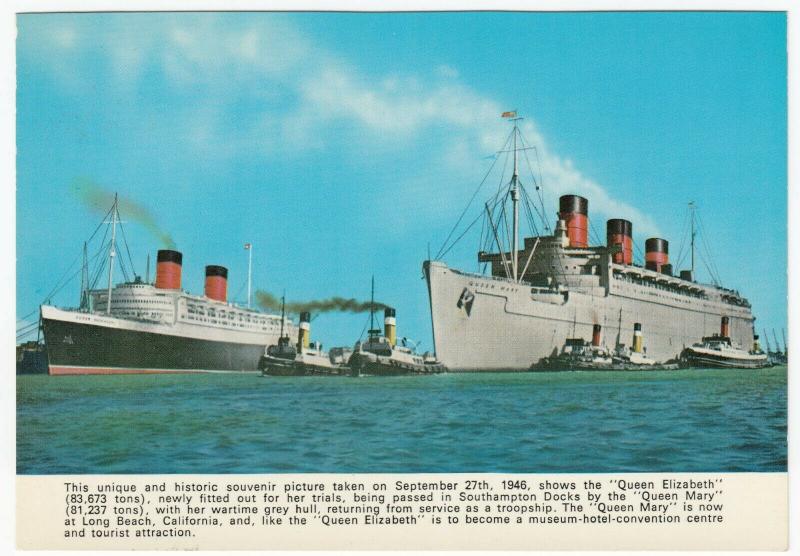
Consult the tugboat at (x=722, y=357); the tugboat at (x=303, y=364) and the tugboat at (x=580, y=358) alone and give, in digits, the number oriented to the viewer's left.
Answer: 3

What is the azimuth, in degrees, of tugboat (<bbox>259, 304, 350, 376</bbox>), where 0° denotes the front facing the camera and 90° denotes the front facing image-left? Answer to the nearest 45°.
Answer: approximately 90°

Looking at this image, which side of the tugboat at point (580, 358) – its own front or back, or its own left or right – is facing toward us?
left

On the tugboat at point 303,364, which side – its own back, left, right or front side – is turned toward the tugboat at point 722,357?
back

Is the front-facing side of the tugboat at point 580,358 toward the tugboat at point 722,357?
no

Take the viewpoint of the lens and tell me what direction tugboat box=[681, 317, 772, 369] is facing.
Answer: facing to the left of the viewer

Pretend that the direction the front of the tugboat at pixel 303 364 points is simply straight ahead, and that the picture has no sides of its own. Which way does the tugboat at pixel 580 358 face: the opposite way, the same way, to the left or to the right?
the same way

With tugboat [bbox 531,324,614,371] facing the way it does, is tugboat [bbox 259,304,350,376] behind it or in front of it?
in front

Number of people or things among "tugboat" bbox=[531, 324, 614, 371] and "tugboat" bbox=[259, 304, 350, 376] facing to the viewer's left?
2

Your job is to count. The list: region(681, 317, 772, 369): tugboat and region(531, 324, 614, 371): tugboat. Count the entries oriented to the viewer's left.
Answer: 2

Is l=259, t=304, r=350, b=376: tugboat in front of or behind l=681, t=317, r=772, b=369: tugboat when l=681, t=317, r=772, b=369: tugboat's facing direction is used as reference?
in front

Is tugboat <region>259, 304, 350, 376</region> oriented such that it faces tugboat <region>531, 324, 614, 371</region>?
no
